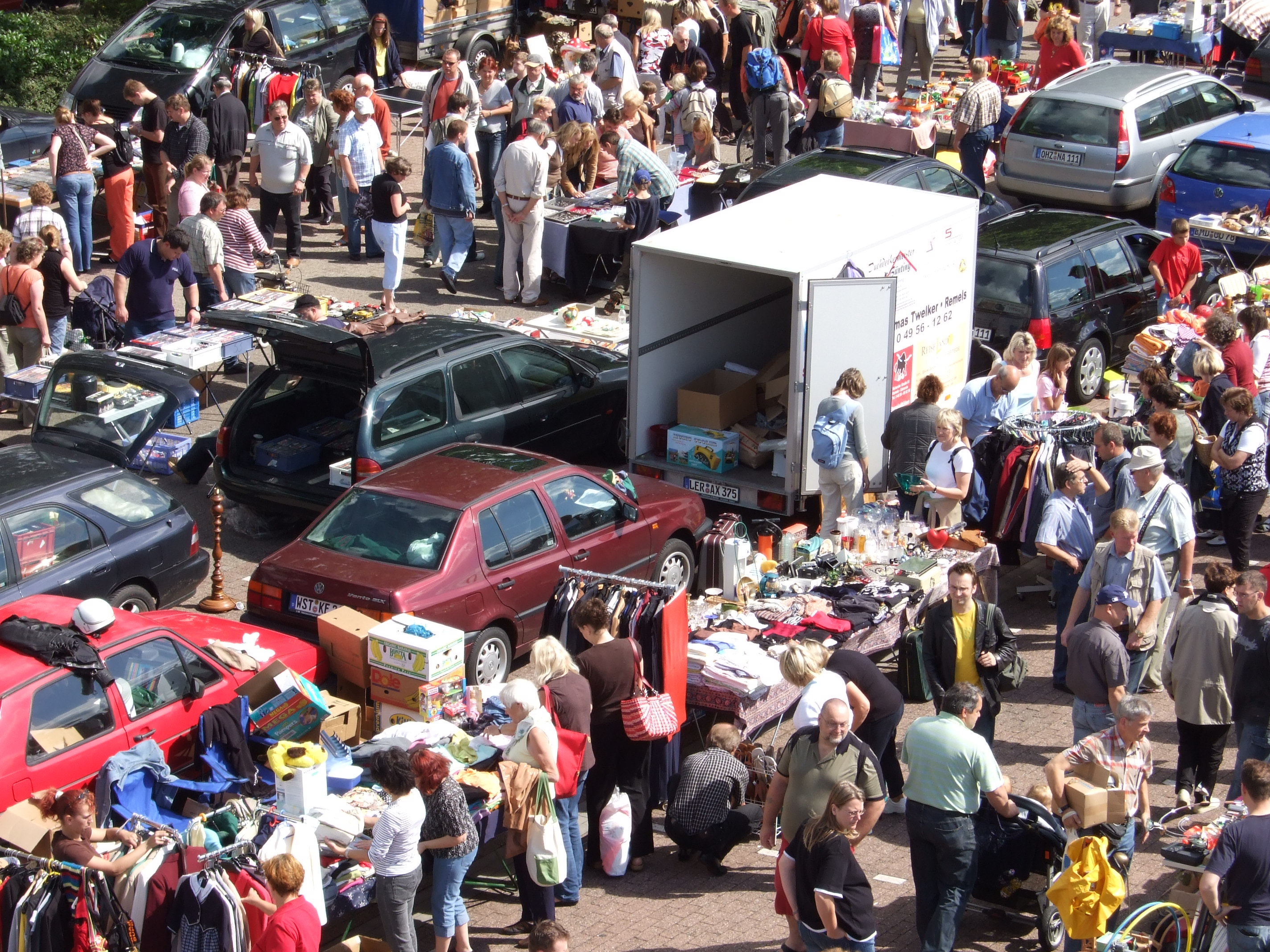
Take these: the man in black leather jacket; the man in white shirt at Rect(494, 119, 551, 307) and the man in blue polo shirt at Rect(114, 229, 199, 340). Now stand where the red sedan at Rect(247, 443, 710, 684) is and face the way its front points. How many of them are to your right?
1

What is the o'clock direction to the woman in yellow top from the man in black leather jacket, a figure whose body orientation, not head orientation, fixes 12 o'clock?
The woman in yellow top is roughly at 5 o'clock from the man in black leather jacket.

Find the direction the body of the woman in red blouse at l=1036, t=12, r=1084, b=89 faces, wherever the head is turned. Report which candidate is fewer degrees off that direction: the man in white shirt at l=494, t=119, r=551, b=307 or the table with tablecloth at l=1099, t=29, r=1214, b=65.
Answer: the man in white shirt

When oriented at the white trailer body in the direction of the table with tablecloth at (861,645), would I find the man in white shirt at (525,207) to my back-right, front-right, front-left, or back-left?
back-right

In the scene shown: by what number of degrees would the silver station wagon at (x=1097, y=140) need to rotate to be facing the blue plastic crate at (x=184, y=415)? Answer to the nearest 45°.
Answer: approximately 180°

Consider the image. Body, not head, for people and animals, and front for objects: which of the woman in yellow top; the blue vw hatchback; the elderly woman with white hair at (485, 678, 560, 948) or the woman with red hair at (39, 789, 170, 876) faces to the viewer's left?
the elderly woman with white hair

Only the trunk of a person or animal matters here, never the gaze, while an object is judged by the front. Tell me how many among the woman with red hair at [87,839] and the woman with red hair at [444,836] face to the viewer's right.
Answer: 1

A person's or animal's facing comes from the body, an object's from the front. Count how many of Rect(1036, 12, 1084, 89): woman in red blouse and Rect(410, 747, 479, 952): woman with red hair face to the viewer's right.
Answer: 0

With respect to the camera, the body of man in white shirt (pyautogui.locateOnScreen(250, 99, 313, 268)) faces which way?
toward the camera

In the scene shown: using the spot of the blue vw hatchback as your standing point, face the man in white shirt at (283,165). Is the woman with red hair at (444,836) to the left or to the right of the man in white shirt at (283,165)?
left

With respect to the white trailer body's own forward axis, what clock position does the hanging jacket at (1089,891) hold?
The hanging jacket is roughly at 4 o'clock from the white trailer body.

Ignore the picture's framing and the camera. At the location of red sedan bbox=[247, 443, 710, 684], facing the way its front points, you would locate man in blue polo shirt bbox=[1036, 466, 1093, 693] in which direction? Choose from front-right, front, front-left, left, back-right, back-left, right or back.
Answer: front-right

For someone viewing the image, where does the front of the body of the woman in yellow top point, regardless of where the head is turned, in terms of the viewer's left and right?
facing the viewer

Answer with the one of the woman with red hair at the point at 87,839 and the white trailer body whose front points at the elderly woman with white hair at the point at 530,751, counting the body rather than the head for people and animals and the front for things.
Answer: the woman with red hair

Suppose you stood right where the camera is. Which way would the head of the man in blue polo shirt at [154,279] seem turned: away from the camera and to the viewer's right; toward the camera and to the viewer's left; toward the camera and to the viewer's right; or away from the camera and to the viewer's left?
toward the camera and to the viewer's right
